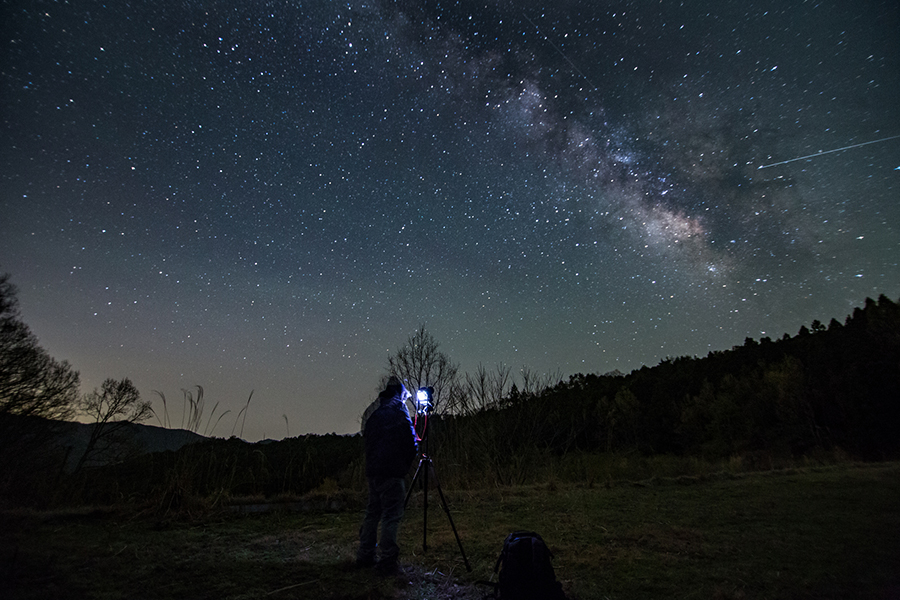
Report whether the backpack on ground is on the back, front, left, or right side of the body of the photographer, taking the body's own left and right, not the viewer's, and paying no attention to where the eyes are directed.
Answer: right

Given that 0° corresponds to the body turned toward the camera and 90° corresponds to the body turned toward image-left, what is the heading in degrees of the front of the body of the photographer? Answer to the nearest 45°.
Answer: approximately 225°

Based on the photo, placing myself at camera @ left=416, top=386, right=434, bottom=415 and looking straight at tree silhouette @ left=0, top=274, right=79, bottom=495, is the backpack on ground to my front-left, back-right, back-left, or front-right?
back-left

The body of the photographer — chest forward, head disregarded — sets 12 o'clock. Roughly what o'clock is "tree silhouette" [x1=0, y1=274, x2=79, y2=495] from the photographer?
The tree silhouette is roughly at 9 o'clock from the photographer.
